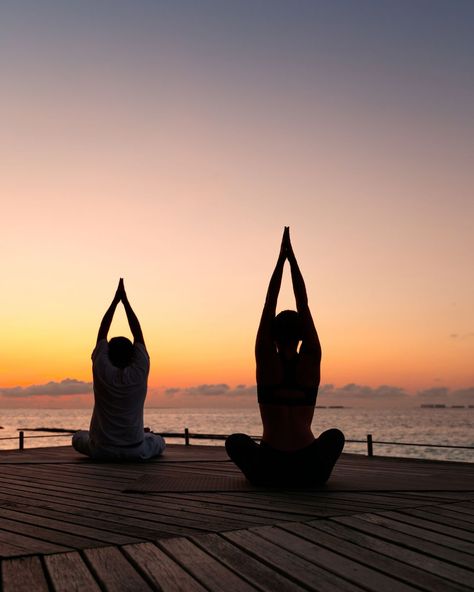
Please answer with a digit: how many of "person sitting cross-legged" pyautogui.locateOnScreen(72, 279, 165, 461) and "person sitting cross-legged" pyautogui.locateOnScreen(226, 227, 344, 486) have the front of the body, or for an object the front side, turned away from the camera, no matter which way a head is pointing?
2

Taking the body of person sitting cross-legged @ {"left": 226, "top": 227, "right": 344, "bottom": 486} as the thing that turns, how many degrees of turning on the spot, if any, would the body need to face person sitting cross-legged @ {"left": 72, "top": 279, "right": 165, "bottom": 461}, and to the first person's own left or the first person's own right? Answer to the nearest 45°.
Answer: approximately 45° to the first person's own left

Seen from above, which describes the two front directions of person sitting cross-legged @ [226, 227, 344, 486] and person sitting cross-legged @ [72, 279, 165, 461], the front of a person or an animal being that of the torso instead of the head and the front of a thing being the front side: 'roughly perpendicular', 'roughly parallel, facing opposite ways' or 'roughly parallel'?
roughly parallel

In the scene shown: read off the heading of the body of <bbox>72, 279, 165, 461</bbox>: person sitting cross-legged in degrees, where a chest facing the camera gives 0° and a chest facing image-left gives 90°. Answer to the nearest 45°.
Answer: approximately 180°

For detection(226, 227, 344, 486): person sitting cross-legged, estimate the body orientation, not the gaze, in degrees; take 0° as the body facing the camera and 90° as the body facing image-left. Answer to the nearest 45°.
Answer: approximately 180°

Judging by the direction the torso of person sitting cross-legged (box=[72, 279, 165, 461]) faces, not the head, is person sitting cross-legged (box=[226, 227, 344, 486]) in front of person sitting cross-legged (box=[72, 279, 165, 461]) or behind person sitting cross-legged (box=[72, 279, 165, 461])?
behind
